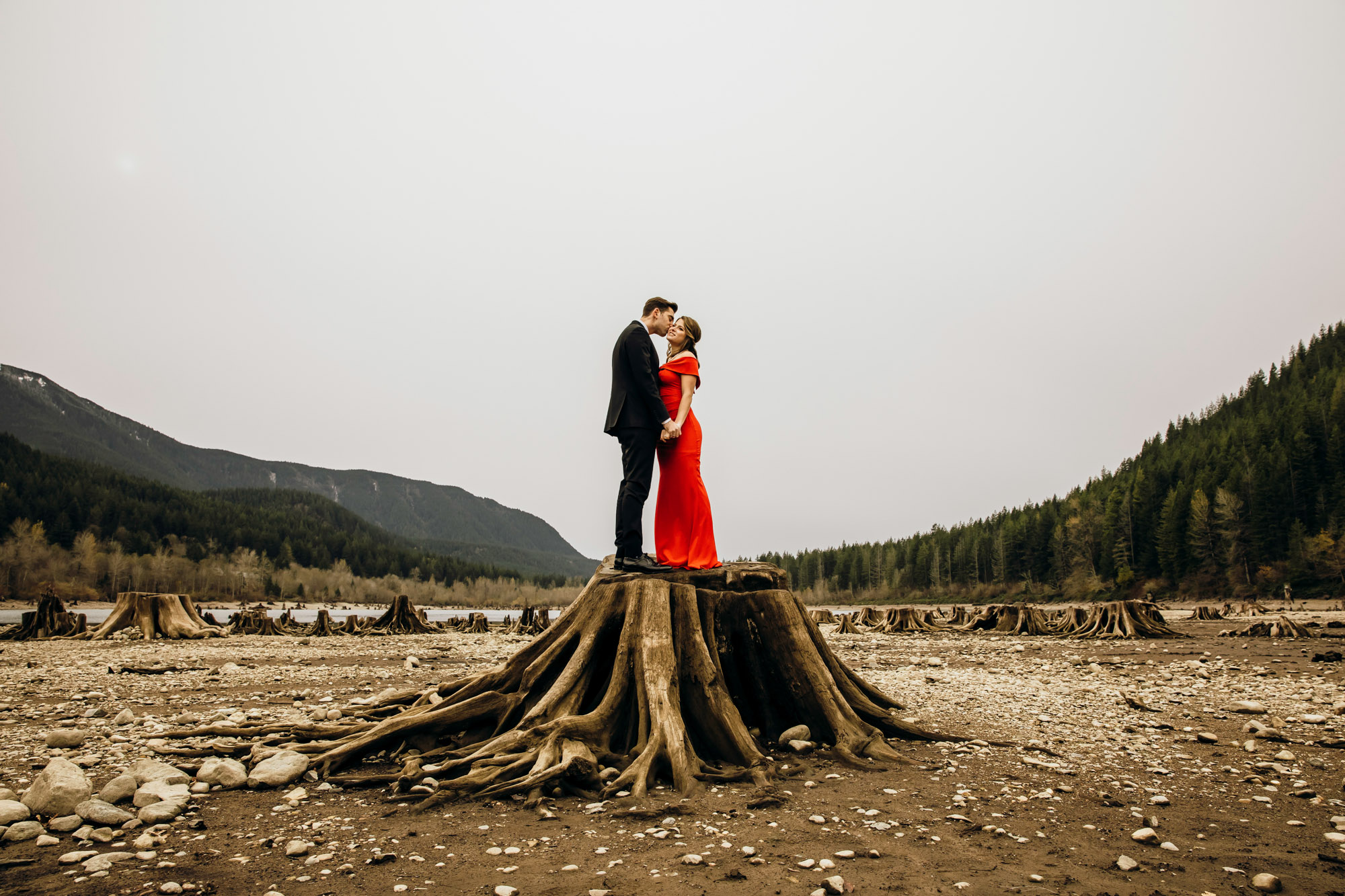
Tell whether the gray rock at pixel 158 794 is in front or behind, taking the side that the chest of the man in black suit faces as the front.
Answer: behind

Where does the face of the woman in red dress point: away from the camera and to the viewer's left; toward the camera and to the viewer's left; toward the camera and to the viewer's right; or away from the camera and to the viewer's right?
toward the camera and to the viewer's left

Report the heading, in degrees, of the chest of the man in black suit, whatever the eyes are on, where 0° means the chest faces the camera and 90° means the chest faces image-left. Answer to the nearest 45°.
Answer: approximately 270°

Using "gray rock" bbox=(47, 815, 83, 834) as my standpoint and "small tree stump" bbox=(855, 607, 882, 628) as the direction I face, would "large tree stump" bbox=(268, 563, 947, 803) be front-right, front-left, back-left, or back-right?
front-right

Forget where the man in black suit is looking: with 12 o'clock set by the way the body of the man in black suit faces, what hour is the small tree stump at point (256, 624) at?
The small tree stump is roughly at 8 o'clock from the man in black suit.

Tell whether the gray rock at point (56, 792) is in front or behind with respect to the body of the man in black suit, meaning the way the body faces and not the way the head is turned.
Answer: behind

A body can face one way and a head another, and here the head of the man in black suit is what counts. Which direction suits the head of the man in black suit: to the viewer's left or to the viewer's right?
to the viewer's right

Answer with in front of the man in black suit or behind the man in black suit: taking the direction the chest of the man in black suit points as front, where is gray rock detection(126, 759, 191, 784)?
behind

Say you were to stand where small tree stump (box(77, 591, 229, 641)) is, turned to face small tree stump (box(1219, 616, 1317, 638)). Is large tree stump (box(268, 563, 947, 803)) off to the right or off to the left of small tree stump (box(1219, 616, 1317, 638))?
right

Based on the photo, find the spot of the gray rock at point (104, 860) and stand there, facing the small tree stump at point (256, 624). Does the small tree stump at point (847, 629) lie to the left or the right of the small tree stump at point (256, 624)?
right

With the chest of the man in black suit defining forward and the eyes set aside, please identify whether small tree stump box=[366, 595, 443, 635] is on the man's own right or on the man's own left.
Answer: on the man's own left
